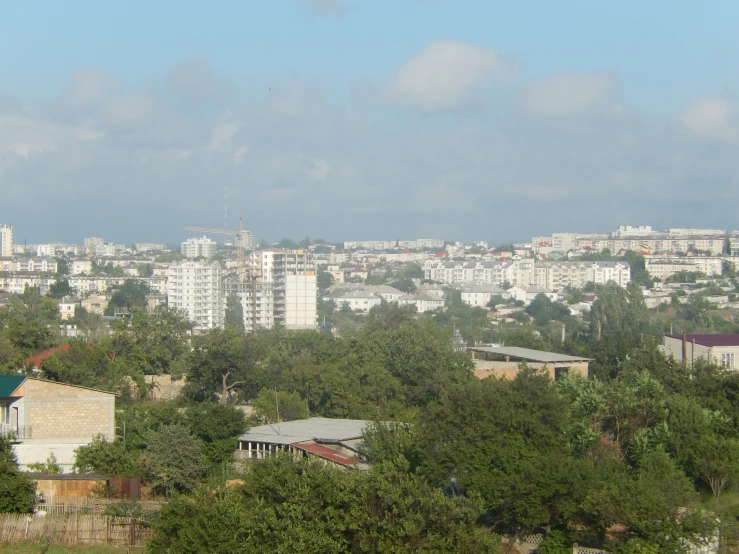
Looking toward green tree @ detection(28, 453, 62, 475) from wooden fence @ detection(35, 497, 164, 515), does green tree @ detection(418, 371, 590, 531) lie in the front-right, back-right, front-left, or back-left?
back-right

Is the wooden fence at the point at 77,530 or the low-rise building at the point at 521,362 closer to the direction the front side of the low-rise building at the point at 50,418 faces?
the wooden fence

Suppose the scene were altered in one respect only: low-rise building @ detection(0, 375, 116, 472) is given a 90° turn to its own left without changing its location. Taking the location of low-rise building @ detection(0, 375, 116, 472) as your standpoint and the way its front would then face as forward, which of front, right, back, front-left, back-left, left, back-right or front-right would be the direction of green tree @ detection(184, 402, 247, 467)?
front-left

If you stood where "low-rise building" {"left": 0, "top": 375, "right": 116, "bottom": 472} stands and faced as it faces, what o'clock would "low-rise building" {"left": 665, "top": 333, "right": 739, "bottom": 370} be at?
"low-rise building" {"left": 665, "top": 333, "right": 739, "bottom": 370} is roughly at 7 o'clock from "low-rise building" {"left": 0, "top": 375, "right": 116, "bottom": 472}.

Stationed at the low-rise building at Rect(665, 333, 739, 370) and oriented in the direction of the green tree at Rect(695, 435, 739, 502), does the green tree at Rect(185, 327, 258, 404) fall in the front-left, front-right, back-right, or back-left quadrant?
front-right

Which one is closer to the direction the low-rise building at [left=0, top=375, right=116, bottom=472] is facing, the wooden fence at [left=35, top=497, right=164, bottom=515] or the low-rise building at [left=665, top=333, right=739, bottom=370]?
the wooden fence

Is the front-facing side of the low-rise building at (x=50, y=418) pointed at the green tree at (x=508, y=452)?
no

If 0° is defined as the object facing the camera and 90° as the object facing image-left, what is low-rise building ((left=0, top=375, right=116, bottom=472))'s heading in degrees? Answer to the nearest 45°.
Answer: approximately 45°

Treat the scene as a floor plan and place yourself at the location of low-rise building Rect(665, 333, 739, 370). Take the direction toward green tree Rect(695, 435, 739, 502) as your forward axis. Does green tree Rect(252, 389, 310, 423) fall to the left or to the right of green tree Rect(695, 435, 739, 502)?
right

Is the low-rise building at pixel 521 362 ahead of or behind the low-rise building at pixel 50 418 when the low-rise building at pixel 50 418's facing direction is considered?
behind

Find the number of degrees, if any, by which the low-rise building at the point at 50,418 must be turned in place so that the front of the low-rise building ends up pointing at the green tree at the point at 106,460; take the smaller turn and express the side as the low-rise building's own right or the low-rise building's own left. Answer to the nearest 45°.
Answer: approximately 90° to the low-rise building's own left

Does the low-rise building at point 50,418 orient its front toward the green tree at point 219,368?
no

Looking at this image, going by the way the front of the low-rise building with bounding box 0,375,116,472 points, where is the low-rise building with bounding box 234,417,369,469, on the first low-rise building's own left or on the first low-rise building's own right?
on the first low-rise building's own left

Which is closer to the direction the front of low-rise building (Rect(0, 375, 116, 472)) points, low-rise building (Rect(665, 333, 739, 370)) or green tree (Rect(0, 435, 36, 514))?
the green tree
